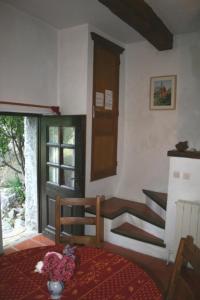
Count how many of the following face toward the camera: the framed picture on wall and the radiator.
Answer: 2

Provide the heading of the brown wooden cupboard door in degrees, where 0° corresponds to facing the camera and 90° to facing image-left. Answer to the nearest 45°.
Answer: approximately 315°

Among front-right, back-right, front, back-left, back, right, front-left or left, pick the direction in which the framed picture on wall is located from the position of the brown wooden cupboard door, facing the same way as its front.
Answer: front-left

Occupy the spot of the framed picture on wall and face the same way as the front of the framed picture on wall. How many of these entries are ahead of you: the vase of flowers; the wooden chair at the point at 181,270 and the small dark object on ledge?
3

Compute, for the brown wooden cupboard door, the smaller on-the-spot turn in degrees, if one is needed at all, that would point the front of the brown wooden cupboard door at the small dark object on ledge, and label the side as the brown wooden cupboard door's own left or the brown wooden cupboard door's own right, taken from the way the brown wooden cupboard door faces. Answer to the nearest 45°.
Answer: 0° — it already faces it

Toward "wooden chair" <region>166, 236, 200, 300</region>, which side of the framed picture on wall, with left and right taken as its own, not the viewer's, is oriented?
front

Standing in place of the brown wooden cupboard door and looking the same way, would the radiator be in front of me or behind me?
in front

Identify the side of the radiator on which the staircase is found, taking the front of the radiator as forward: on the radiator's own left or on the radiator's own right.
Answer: on the radiator's own right

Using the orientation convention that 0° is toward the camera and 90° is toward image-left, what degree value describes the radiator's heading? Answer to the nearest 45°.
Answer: approximately 0°
